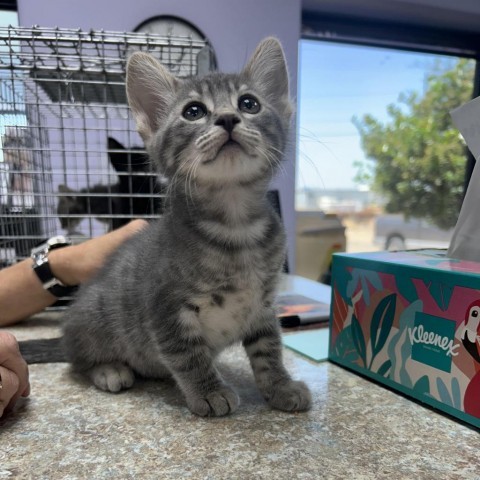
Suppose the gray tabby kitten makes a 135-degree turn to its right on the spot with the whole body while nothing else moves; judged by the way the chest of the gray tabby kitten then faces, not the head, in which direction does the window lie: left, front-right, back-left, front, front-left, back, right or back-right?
back-right

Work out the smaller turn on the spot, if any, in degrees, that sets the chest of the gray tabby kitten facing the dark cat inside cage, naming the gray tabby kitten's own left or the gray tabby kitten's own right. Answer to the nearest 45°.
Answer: approximately 135° to the gray tabby kitten's own left

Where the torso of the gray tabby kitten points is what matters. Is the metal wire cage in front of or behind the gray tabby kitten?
behind

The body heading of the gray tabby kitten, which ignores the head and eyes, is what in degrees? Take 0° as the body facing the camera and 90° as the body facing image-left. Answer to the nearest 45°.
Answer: approximately 315°
